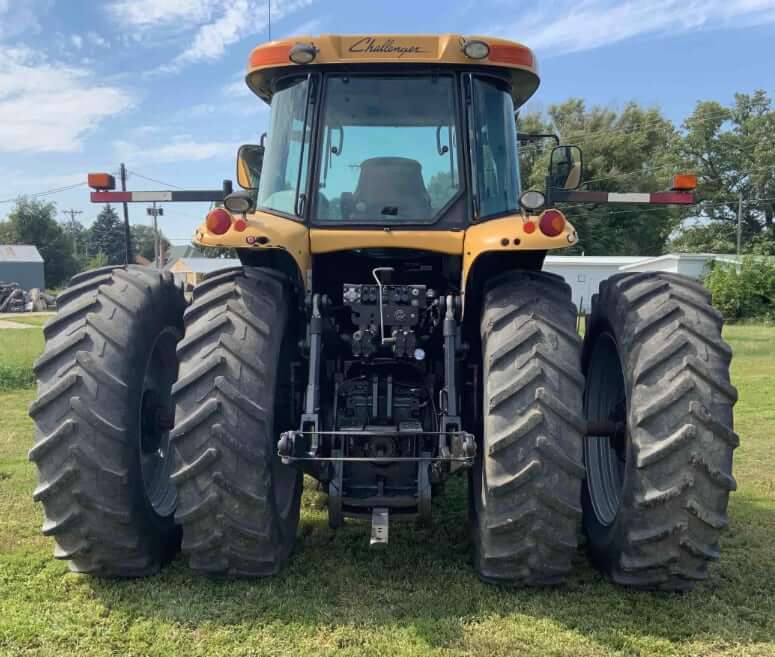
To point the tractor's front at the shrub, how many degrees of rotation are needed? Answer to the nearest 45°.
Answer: approximately 45° to its right

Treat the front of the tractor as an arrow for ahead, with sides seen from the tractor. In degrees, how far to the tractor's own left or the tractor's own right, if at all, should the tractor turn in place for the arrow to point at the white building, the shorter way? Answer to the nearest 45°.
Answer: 0° — it already faces it

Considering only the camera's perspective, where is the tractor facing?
facing away from the viewer
